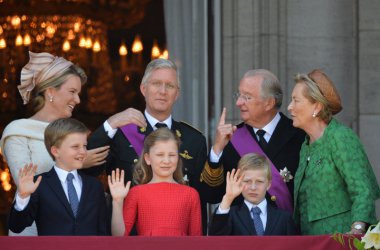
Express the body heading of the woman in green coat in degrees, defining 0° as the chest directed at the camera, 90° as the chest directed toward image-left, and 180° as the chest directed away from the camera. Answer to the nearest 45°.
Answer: approximately 45°

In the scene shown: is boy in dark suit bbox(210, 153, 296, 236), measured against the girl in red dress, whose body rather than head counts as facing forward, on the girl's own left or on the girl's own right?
on the girl's own left

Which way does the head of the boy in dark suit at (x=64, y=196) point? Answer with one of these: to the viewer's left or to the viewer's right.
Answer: to the viewer's right

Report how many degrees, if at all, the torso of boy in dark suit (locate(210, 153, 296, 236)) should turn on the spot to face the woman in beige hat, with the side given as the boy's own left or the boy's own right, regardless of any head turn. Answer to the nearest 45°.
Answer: approximately 90° to the boy's own right

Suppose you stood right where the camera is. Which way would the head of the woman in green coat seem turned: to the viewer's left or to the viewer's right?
to the viewer's left

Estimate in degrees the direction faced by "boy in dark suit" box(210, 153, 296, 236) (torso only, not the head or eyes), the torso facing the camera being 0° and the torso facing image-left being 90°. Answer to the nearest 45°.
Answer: approximately 0°

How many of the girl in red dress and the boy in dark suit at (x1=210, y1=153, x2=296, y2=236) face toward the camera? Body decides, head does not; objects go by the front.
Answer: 2

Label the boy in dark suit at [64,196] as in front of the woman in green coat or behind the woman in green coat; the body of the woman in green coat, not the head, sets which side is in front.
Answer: in front
